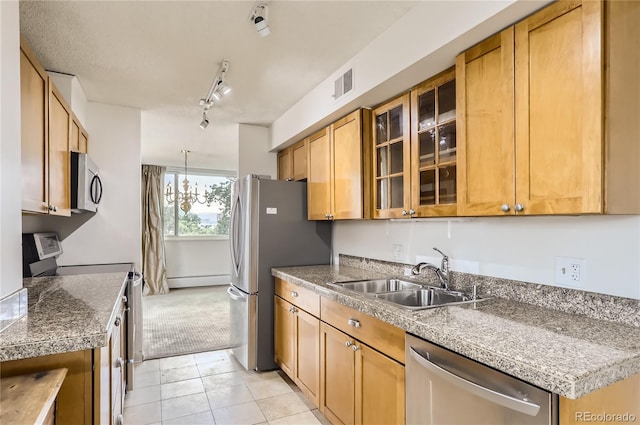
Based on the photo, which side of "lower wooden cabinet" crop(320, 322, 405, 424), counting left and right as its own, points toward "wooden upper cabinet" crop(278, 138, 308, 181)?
right

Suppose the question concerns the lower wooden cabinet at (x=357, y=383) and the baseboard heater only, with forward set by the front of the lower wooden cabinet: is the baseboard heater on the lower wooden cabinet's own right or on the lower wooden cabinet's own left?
on the lower wooden cabinet's own right

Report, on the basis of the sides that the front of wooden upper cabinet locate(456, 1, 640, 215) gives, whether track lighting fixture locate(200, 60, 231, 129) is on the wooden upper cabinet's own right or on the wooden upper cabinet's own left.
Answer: on the wooden upper cabinet's own right

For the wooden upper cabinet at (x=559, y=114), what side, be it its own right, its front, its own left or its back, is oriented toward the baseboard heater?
right

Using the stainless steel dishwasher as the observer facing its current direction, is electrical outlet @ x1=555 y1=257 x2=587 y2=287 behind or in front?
behind

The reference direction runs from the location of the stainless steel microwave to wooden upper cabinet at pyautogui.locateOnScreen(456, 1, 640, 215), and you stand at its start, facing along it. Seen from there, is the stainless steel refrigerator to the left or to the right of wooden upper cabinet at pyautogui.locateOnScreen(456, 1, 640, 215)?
left

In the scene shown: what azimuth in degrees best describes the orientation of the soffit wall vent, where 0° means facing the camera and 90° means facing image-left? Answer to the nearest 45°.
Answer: approximately 45°

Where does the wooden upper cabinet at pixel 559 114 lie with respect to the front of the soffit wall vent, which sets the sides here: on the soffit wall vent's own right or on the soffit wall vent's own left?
on the soffit wall vent's own left

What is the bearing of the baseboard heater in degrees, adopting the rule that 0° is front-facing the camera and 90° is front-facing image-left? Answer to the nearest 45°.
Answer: approximately 0°
